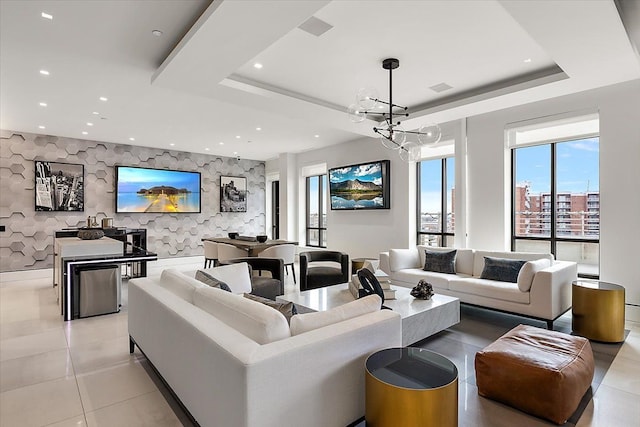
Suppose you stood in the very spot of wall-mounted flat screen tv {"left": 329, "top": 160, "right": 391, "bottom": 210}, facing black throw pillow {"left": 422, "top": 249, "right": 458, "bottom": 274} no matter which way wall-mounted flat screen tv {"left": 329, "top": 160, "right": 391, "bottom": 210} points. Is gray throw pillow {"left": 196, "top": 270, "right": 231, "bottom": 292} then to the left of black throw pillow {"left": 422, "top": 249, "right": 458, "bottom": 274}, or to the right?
right

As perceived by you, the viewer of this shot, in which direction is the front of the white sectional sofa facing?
facing away from the viewer and to the right of the viewer

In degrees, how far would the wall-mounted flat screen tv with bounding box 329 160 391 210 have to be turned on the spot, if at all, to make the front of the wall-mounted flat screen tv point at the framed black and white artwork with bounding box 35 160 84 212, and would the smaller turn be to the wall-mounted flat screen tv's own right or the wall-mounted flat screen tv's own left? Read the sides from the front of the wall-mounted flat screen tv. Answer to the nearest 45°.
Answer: approximately 45° to the wall-mounted flat screen tv's own right

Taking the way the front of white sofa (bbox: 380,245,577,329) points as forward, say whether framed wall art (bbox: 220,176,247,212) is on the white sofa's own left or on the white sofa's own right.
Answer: on the white sofa's own right

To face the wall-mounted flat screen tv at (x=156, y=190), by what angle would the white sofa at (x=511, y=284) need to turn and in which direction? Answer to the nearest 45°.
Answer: approximately 45° to its right

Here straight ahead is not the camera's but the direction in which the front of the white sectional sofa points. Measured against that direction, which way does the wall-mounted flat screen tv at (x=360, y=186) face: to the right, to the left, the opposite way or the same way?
the opposite way

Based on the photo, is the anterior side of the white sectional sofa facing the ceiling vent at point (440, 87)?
yes

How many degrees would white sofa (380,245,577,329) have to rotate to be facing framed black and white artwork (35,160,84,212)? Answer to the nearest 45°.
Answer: approximately 45° to its right

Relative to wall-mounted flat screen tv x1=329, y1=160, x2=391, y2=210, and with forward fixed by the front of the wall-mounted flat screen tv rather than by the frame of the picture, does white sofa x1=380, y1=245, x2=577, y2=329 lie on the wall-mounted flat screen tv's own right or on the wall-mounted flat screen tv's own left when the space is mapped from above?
on the wall-mounted flat screen tv's own left

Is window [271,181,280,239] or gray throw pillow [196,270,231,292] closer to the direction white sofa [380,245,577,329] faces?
the gray throw pillow

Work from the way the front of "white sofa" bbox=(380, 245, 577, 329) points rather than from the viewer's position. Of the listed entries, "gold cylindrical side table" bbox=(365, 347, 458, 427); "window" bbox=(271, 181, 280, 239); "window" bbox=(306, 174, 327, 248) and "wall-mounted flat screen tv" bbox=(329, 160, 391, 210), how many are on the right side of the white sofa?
3
